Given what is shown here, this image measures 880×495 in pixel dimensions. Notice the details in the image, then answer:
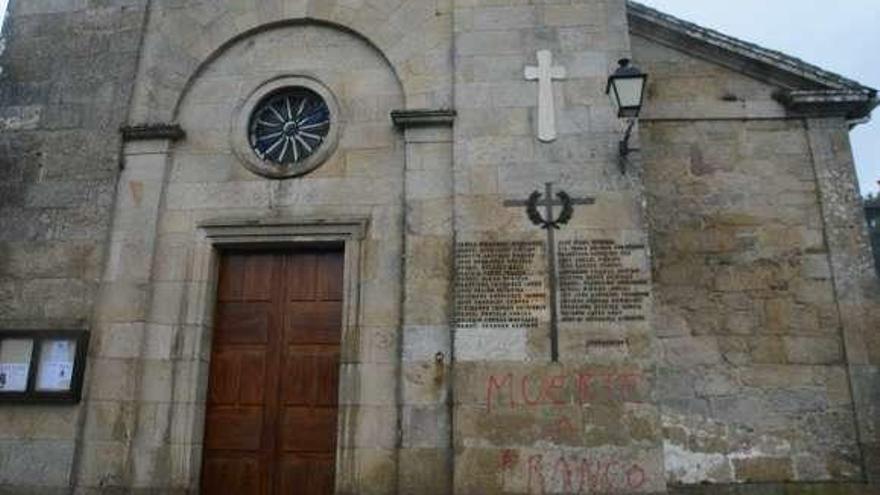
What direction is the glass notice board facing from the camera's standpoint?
toward the camera

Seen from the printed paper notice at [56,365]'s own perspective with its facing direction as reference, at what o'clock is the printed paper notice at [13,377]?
the printed paper notice at [13,377] is roughly at 4 o'clock from the printed paper notice at [56,365].

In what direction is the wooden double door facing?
toward the camera

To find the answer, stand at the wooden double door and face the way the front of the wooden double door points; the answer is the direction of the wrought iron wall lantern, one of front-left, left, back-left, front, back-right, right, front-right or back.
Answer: front-left

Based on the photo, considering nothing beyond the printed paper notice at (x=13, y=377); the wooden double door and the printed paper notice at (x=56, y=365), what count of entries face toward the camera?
3

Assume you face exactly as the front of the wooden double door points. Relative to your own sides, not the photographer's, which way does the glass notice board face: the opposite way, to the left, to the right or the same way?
the same way

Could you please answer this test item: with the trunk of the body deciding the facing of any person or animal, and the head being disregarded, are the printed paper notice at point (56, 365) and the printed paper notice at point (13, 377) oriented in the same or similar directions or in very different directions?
same or similar directions

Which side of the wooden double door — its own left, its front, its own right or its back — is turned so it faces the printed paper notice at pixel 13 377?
right

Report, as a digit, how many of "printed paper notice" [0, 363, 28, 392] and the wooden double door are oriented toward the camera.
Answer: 2

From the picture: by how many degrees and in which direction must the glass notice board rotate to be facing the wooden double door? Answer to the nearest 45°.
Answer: approximately 45° to its left

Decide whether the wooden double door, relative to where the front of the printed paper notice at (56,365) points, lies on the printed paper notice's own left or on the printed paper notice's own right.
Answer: on the printed paper notice's own left

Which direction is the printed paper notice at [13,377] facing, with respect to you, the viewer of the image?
facing the viewer

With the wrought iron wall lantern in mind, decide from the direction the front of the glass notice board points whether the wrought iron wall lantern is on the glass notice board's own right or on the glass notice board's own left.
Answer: on the glass notice board's own left

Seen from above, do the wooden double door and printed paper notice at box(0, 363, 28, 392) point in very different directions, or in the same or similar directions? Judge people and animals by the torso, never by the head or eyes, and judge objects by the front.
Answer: same or similar directions

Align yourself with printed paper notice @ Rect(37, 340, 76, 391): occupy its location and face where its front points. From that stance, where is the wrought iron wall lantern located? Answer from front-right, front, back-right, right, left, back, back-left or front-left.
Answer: front-left
